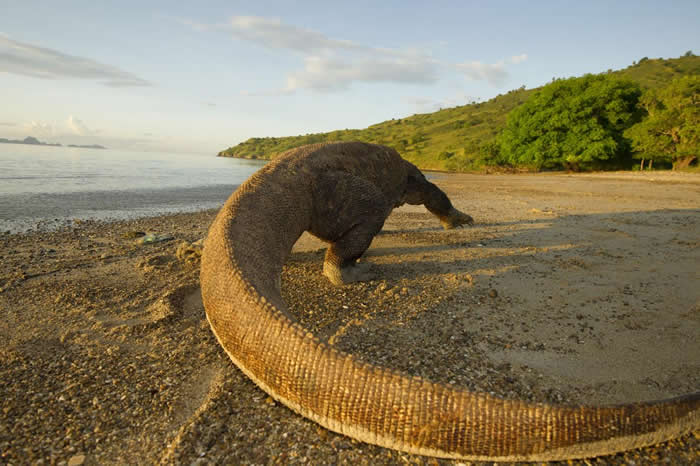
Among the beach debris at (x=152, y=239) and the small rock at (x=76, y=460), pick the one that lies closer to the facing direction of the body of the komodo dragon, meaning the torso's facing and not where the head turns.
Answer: the beach debris

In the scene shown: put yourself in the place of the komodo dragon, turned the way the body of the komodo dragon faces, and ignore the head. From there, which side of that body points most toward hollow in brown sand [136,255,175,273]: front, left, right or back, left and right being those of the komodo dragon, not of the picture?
left

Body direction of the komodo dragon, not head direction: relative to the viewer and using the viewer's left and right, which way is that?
facing away from the viewer and to the right of the viewer

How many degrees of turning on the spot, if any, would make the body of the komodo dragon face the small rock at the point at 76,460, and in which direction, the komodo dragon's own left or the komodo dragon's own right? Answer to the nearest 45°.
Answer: approximately 135° to the komodo dragon's own left

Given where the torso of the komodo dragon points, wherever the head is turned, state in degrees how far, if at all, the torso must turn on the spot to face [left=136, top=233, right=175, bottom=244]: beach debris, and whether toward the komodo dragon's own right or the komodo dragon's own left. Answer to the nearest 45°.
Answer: approximately 90° to the komodo dragon's own left
